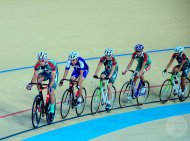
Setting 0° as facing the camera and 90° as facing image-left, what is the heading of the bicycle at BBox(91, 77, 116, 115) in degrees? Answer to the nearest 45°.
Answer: approximately 45°

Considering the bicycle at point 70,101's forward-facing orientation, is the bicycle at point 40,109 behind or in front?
in front

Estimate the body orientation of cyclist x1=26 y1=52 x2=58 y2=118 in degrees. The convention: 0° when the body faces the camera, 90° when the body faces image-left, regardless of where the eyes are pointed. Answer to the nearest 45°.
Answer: approximately 45°

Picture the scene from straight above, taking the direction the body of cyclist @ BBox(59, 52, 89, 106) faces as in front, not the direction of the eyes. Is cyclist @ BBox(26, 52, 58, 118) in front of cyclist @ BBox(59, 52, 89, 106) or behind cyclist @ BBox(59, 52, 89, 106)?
in front

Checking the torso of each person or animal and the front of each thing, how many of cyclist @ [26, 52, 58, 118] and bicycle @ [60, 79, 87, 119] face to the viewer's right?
0

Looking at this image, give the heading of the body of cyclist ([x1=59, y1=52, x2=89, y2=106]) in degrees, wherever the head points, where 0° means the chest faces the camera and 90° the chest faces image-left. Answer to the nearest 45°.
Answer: approximately 45°
